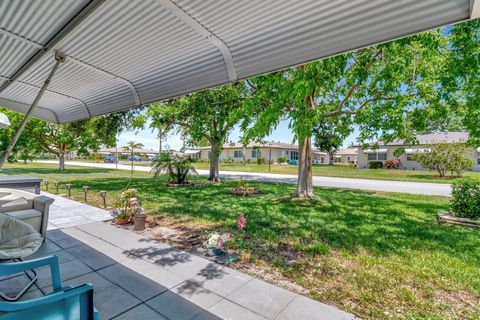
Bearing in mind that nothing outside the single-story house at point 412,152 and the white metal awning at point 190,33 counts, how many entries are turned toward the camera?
1

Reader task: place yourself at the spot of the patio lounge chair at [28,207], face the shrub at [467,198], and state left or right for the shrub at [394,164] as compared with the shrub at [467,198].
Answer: left

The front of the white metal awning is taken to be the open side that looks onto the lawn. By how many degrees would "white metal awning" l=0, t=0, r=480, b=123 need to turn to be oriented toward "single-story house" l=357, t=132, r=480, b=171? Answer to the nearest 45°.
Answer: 0° — it already faces it

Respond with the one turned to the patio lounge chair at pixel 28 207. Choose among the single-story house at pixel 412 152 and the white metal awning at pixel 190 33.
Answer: the single-story house

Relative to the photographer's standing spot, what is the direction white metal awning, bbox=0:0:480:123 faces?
facing away from the viewer and to the right of the viewer

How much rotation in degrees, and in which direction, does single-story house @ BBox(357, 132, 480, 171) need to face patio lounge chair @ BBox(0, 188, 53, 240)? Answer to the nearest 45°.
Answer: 0° — it already faces it

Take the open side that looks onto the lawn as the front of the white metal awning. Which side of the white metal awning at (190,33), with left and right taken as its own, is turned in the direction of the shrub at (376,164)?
front

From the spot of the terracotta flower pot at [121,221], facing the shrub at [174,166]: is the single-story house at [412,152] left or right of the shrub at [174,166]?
right

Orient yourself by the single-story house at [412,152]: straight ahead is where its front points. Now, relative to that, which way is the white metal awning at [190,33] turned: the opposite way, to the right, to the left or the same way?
the opposite way
